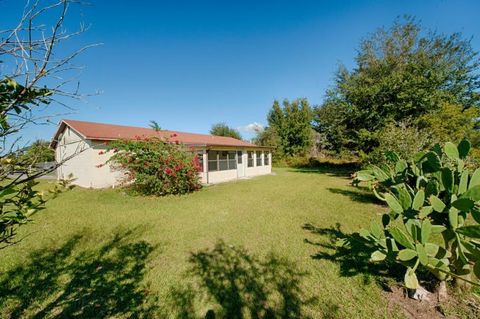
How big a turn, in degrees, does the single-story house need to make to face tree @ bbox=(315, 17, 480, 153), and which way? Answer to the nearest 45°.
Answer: approximately 45° to its left

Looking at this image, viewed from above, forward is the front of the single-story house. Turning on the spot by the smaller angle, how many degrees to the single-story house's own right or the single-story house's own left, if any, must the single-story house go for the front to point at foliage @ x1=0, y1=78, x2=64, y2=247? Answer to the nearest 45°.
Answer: approximately 45° to the single-story house's own right

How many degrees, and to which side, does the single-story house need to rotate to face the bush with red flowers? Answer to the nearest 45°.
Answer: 0° — it already faces it

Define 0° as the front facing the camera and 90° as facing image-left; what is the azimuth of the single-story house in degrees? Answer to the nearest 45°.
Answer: approximately 315°

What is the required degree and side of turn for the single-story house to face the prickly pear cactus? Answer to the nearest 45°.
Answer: approximately 45° to its right

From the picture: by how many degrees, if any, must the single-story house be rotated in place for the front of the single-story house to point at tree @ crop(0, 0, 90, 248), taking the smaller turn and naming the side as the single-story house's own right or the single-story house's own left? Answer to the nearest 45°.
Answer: approximately 45° to the single-story house's own right

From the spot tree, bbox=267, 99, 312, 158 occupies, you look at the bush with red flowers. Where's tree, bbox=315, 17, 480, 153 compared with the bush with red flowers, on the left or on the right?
left
